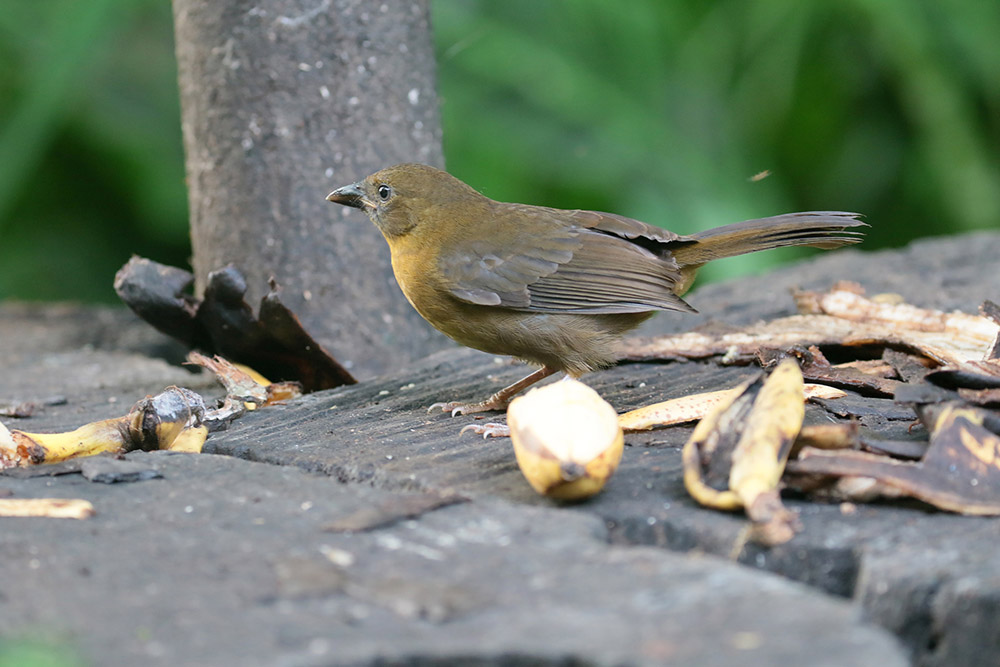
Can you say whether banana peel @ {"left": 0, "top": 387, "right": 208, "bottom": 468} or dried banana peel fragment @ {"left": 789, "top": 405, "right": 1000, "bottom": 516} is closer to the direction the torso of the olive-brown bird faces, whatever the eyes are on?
the banana peel

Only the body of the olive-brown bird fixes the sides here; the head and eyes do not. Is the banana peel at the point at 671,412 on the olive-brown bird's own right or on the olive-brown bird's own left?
on the olive-brown bird's own left

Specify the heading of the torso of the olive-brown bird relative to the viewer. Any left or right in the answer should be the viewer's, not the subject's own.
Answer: facing to the left of the viewer

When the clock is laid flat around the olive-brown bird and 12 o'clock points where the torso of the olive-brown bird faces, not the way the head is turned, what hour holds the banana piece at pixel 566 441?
The banana piece is roughly at 9 o'clock from the olive-brown bird.

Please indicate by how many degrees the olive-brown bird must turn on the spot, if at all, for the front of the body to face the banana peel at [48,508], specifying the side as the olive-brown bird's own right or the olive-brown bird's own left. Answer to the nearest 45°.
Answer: approximately 45° to the olive-brown bird's own left

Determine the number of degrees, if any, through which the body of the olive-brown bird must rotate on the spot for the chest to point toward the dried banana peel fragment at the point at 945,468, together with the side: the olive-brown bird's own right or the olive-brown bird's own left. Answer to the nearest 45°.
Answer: approximately 135° to the olive-brown bird's own left

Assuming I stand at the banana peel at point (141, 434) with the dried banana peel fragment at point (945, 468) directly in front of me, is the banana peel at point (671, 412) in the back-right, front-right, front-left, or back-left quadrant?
front-left

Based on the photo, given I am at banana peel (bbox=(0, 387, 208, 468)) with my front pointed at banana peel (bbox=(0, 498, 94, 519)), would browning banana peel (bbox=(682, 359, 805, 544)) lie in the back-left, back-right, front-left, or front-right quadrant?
front-left

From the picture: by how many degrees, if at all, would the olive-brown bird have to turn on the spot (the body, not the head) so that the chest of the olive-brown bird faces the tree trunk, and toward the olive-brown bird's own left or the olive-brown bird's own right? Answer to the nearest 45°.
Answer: approximately 45° to the olive-brown bird's own right

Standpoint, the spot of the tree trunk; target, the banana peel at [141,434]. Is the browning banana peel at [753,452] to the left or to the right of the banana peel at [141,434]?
left

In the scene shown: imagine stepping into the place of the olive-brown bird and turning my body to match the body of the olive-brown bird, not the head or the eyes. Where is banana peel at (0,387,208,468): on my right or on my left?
on my left

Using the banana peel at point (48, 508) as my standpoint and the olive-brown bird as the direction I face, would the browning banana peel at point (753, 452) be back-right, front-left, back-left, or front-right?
front-right

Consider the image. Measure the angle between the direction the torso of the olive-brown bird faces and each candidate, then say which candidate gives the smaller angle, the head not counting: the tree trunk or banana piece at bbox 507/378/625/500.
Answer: the tree trunk
